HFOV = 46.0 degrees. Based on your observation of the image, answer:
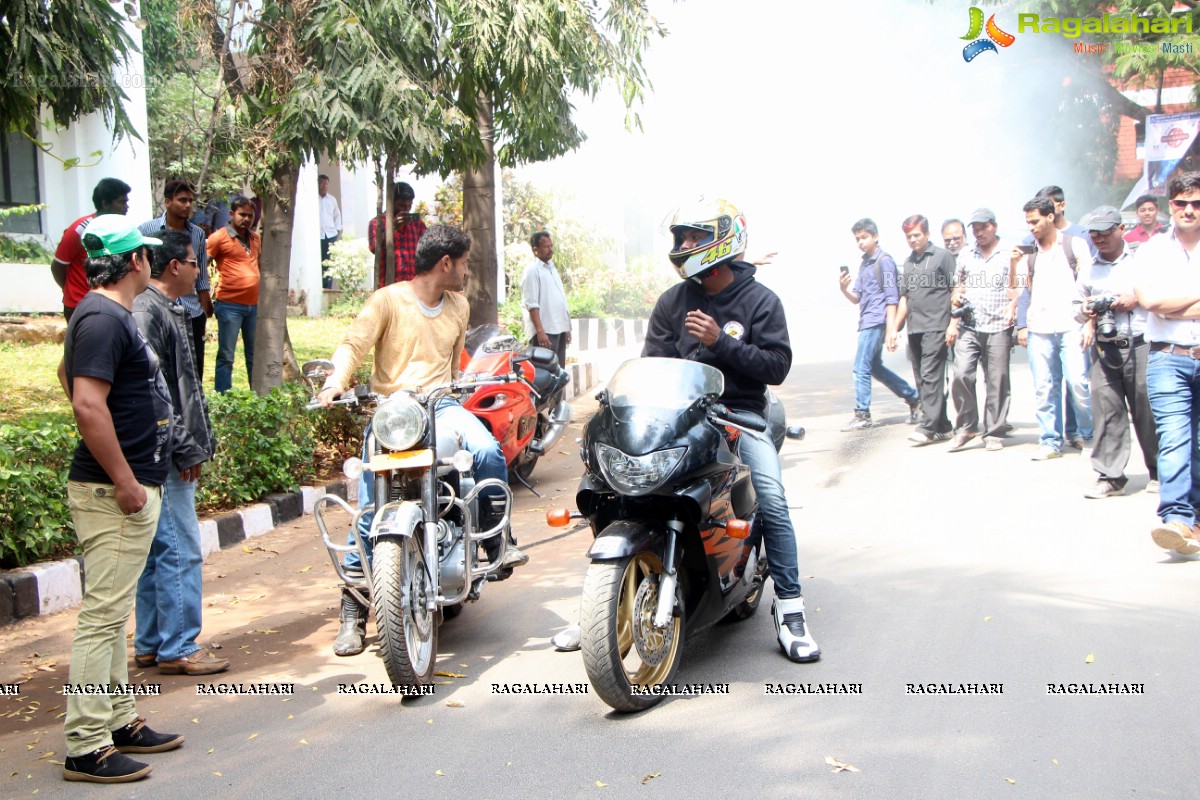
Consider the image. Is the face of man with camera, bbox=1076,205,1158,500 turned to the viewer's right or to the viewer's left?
to the viewer's left

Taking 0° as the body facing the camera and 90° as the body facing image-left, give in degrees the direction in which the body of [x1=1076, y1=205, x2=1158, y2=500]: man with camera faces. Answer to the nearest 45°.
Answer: approximately 45°

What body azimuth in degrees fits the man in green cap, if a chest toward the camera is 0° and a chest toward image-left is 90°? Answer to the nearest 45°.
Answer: approximately 270°

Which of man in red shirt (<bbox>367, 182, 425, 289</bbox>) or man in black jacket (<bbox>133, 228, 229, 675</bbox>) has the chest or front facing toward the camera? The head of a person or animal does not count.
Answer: the man in red shirt

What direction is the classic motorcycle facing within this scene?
toward the camera

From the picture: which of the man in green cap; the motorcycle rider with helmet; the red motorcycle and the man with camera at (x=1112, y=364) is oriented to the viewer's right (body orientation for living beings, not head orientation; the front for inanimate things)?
the man in green cap

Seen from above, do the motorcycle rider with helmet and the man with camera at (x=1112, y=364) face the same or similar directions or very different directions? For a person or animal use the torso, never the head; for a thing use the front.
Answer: same or similar directions

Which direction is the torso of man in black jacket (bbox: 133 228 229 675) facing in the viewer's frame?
to the viewer's right

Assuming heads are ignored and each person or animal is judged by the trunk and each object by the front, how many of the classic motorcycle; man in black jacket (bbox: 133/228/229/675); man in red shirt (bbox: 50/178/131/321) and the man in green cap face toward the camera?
1

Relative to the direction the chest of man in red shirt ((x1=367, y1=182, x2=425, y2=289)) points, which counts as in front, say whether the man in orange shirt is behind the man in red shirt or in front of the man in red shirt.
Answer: in front

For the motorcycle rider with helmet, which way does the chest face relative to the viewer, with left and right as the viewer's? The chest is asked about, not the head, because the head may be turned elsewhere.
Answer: facing the viewer and to the left of the viewer

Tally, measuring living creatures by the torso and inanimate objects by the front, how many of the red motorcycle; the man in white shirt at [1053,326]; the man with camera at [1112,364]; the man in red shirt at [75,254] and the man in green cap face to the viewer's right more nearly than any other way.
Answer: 2

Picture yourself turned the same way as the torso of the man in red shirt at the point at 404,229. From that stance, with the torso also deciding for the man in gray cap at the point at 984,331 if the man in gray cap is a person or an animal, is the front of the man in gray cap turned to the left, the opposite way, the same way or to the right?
to the right

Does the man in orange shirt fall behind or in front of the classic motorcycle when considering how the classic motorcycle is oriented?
behind

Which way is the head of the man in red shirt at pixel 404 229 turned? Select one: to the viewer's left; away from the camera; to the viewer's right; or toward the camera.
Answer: toward the camera

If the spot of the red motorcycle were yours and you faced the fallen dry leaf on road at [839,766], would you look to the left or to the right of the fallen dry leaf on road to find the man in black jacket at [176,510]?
right

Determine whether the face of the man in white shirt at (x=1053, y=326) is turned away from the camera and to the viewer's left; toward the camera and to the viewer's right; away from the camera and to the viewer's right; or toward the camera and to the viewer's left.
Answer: toward the camera and to the viewer's left

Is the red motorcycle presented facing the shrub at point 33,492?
yes

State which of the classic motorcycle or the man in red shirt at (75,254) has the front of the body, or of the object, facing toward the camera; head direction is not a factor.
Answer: the classic motorcycle
